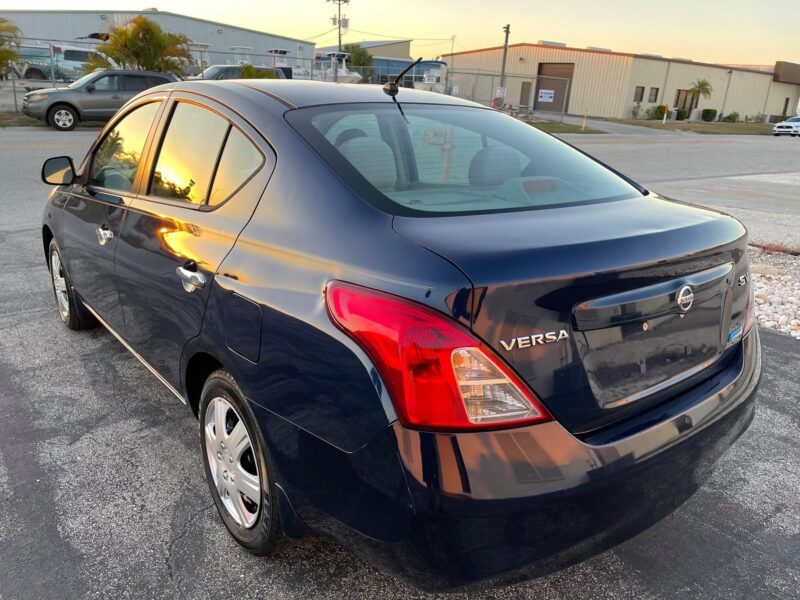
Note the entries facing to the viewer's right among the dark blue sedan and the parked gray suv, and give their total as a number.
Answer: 0

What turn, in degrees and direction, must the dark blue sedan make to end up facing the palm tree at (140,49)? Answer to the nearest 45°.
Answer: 0° — it already faces it

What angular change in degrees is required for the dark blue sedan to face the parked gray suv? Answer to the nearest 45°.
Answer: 0° — it already faces it

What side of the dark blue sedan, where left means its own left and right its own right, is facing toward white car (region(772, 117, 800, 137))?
right

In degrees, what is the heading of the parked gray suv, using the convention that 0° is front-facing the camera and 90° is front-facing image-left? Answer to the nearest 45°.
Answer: approximately 90°

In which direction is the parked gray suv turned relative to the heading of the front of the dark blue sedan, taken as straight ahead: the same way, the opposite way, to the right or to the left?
to the left

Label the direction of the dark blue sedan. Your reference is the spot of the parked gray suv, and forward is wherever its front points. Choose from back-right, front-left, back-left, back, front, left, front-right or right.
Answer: left

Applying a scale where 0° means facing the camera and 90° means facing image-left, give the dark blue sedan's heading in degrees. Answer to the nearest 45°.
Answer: approximately 135°

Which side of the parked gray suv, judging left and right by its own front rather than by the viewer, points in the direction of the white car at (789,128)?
back

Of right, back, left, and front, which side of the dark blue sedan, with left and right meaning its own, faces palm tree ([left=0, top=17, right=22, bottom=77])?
front
